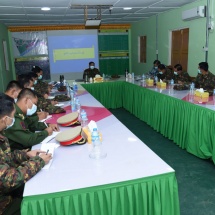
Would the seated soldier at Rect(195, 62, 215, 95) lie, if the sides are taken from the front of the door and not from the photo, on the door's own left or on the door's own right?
on the door's own left

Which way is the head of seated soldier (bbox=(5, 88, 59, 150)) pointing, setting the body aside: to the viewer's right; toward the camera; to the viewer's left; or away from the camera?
to the viewer's right

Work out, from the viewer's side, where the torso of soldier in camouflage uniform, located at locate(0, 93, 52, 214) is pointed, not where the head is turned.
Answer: to the viewer's right

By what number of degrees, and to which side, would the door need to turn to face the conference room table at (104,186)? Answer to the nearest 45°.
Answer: approximately 45° to its left

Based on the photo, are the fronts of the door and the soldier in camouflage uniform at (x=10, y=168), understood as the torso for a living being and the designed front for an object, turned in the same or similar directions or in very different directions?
very different directions

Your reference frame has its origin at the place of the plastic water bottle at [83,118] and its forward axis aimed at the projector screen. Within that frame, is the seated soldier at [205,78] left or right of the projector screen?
right

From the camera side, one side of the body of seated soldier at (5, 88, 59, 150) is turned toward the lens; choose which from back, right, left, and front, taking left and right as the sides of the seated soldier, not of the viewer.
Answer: right

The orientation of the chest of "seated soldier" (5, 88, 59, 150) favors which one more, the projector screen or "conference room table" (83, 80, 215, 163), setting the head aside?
the conference room table

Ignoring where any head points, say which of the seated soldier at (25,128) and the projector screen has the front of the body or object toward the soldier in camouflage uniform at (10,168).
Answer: the projector screen

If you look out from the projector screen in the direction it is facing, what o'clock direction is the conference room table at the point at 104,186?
The conference room table is roughly at 12 o'clock from the projector screen.

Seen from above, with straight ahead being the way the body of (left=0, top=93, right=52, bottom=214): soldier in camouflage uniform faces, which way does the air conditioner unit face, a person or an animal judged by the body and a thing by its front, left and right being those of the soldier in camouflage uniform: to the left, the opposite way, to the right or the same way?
the opposite way
